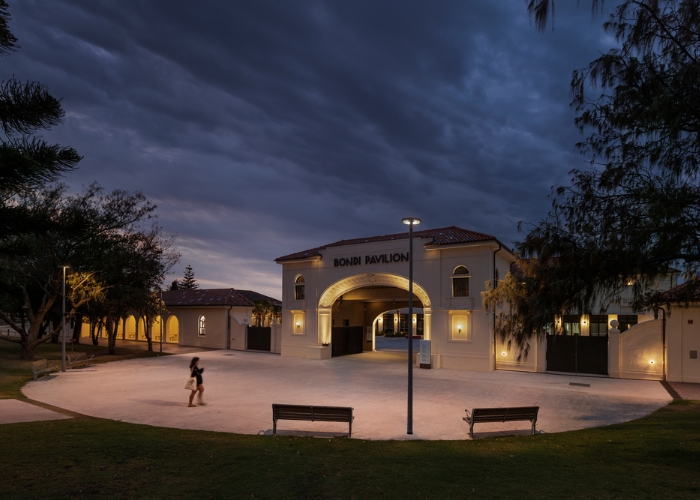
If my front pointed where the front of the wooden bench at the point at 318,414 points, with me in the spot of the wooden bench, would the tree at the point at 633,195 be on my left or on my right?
on my right

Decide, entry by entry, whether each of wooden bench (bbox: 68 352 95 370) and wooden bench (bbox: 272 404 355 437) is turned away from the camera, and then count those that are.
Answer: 1

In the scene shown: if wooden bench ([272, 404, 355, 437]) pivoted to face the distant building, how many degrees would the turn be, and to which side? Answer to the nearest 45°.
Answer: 0° — it already faces it

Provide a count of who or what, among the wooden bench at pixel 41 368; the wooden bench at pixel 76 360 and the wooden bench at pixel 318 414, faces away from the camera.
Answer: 1

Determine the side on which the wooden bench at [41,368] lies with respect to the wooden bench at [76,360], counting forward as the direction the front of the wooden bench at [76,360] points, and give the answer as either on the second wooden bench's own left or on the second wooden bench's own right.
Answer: on the second wooden bench's own right

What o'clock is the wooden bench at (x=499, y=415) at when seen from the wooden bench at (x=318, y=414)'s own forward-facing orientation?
the wooden bench at (x=499, y=415) is roughly at 3 o'clock from the wooden bench at (x=318, y=414).

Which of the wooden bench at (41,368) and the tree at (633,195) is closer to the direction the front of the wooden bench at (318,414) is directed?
the wooden bench

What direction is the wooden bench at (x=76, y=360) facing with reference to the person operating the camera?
facing the viewer and to the right of the viewer

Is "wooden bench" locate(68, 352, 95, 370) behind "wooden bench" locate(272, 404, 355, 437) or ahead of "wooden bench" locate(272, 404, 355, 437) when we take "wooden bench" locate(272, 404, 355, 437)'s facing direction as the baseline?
ahead

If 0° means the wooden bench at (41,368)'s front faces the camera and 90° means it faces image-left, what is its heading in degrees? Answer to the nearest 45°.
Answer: approximately 315°

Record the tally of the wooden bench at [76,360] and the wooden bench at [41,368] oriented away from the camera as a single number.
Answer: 0

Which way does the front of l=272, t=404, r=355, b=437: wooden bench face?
away from the camera
